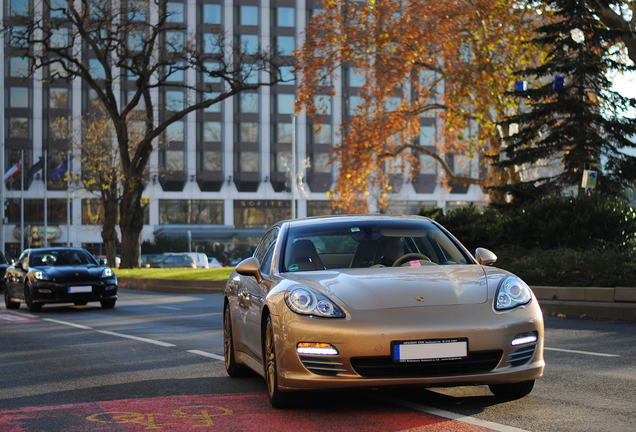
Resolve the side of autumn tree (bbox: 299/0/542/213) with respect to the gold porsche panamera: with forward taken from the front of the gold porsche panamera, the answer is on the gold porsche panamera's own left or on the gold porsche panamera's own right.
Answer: on the gold porsche panamera's own left

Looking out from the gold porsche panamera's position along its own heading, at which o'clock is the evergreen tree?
The evergreen tree is roughly at 8 o'clock from the gold porsche panamera.

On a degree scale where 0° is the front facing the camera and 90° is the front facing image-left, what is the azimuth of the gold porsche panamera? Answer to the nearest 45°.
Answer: approximately 315°

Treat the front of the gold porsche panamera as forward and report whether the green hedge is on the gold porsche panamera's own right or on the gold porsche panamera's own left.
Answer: on the gold porsche panamera's own left

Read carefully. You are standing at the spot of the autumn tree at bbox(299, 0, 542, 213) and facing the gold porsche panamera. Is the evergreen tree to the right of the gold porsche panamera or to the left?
left
